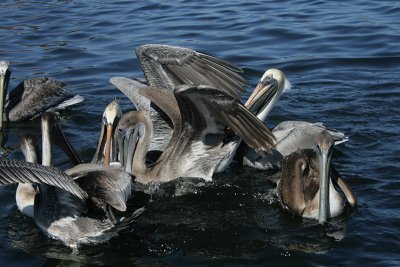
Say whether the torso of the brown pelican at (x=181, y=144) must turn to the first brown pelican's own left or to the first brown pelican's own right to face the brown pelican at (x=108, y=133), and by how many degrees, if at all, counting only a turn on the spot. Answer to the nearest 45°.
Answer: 0° — it already faces it

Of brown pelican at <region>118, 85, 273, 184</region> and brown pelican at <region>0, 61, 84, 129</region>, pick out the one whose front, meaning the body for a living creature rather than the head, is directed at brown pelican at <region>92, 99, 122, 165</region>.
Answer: brown pelican at <region>118, 85, 273, 184</region>

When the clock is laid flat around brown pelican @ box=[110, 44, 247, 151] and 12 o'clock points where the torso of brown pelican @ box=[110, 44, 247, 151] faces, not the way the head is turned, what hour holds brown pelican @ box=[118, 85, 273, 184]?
brown pelican @ box=[118, 85, 273, 184] is roughly at 9 o'clock from brown pelican @ box=[110, 44, 247, 151].

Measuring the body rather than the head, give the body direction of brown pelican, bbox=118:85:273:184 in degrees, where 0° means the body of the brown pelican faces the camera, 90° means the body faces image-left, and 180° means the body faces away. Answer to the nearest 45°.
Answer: approximately 90°

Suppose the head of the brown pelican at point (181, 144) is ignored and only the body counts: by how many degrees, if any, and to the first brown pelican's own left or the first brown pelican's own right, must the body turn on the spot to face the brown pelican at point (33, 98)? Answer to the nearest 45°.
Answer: approximately 45° to the first brown pelican's own right

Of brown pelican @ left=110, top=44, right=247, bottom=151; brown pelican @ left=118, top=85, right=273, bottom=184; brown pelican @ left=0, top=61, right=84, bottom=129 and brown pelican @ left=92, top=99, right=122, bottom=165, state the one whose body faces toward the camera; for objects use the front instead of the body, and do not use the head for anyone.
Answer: brown pelican @ left=92, top=99, right=122, bottom=165

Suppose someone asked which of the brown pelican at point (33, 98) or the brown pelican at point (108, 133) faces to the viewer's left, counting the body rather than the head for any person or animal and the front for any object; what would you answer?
the brown pelican at point (33, 98)

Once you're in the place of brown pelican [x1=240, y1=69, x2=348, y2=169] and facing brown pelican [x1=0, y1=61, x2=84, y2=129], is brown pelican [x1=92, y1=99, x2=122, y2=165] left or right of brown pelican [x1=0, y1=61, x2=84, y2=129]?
left

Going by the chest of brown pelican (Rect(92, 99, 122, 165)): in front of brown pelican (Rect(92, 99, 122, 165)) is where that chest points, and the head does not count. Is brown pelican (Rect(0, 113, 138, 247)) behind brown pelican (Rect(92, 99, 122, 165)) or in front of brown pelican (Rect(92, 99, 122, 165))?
in front

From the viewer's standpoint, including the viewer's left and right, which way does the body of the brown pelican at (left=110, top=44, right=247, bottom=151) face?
facing to the left of the viewer

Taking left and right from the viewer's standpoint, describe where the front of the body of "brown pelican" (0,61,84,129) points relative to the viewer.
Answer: facing to the left of the viewer

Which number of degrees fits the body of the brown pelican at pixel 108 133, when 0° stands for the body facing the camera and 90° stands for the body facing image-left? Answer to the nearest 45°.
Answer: approximately 0°

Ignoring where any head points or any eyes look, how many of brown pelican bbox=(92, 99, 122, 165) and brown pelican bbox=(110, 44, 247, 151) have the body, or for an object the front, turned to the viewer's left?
1

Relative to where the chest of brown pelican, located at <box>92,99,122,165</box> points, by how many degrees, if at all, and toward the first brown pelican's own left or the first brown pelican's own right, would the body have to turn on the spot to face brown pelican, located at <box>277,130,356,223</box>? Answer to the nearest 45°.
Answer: approximately 45° to the first brown pelican's own left
